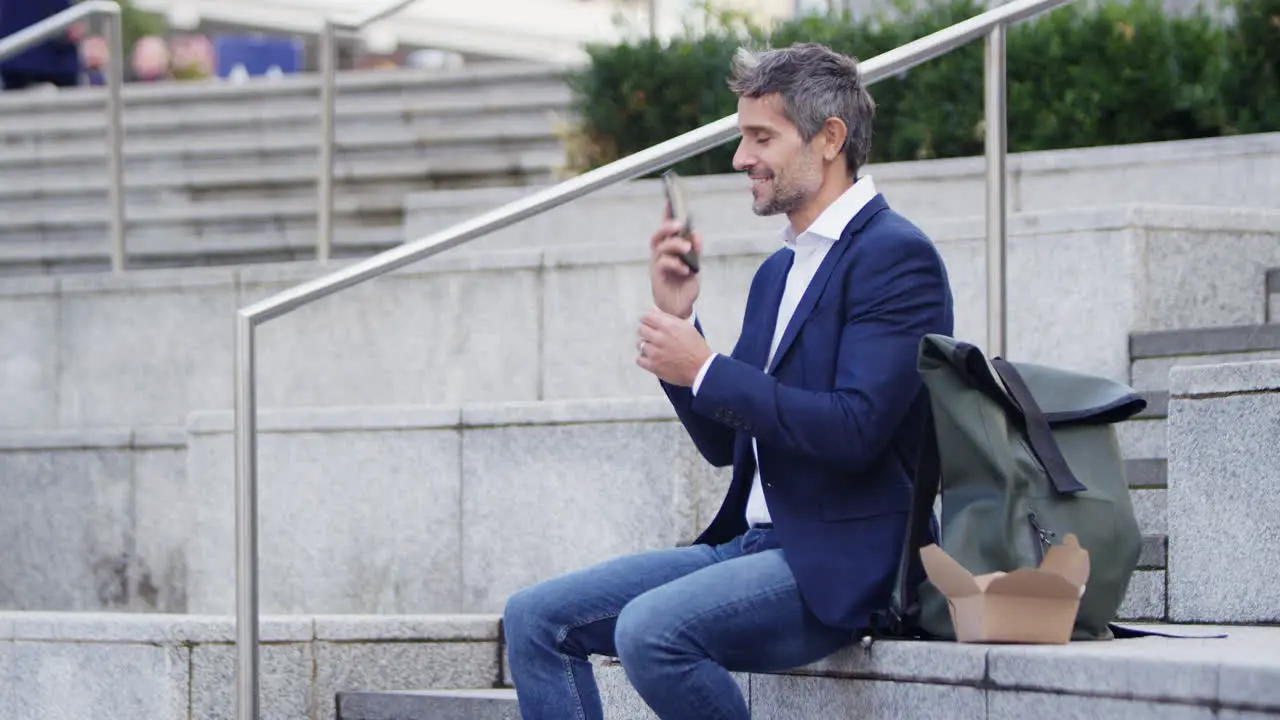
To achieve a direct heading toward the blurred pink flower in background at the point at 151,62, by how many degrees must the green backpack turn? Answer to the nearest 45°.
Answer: approximately 180°

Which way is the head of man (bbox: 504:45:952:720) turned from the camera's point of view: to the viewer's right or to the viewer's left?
to the viewer's left

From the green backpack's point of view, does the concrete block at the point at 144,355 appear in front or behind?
behind

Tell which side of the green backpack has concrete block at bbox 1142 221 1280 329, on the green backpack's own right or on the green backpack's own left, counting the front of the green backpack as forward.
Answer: on the green backpack's own left

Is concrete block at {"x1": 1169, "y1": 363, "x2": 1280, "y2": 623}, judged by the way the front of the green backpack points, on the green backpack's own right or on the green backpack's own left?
on the green backpack's own left

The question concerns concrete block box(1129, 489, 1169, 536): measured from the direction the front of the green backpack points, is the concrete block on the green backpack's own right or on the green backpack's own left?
on the green backpack's own left

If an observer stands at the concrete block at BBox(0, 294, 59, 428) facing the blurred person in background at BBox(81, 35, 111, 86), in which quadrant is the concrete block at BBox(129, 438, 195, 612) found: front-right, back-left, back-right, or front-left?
back-right

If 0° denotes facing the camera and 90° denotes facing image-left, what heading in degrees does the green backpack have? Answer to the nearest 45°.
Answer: approximately 315°
